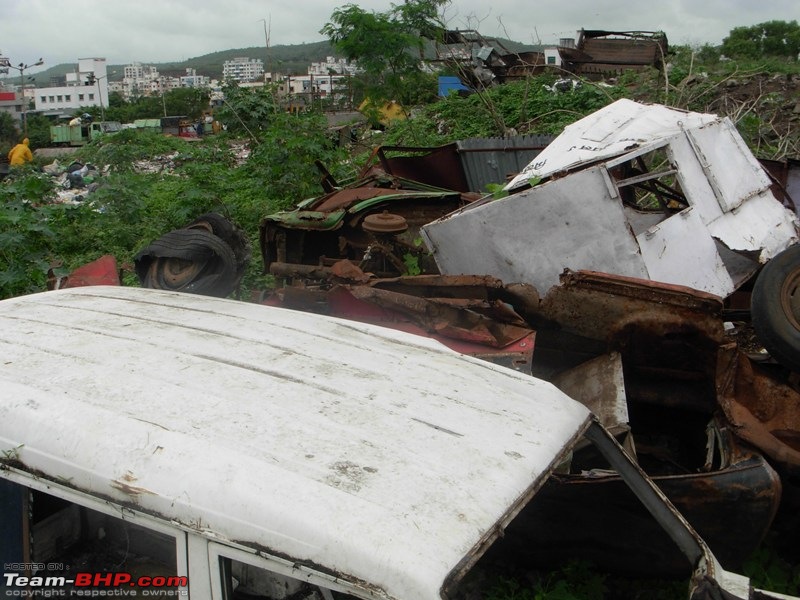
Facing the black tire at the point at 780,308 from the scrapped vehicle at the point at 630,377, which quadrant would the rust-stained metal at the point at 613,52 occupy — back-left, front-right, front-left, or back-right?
front-left

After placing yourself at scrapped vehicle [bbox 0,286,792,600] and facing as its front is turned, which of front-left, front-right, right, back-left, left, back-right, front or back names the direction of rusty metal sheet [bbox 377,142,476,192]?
back-left

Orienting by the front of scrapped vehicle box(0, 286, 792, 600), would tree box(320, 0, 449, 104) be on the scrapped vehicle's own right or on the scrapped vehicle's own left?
on the scrapped vehicle's own left

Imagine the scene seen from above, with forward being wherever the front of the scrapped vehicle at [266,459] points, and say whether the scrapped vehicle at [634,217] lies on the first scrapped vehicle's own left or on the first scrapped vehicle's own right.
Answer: on the first scrapped vehicle's own left

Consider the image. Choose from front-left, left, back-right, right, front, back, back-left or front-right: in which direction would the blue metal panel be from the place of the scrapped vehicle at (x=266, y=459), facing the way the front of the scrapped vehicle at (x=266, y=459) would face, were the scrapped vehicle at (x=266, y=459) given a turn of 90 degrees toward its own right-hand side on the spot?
back-right

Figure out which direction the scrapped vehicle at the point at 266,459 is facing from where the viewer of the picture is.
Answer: facing the viewer and to the right of the viewer

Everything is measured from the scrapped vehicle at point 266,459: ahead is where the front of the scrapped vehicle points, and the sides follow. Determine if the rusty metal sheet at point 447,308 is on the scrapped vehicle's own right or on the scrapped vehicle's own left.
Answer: on the scrapped vehicle's own left

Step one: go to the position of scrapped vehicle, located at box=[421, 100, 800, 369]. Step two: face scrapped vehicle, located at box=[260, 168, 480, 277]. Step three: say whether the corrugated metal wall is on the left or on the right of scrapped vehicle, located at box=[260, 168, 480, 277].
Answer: right

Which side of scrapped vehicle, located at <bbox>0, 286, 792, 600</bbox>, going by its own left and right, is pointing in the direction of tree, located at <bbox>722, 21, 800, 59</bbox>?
left
